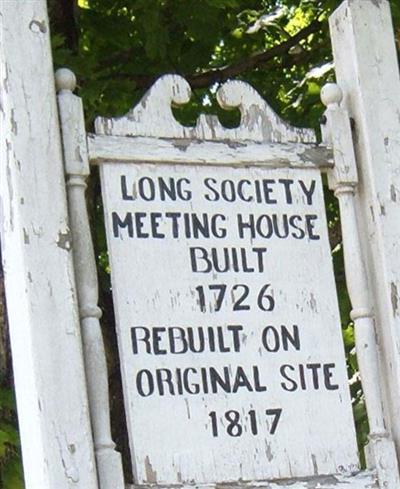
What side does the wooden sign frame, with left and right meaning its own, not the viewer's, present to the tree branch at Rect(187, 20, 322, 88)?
back

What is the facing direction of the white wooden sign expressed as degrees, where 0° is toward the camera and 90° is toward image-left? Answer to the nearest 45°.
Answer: approximately 0°

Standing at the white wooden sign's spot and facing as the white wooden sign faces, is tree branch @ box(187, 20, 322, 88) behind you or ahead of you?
behind

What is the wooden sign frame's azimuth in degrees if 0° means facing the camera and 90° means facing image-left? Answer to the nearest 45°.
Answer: approximately 0°
